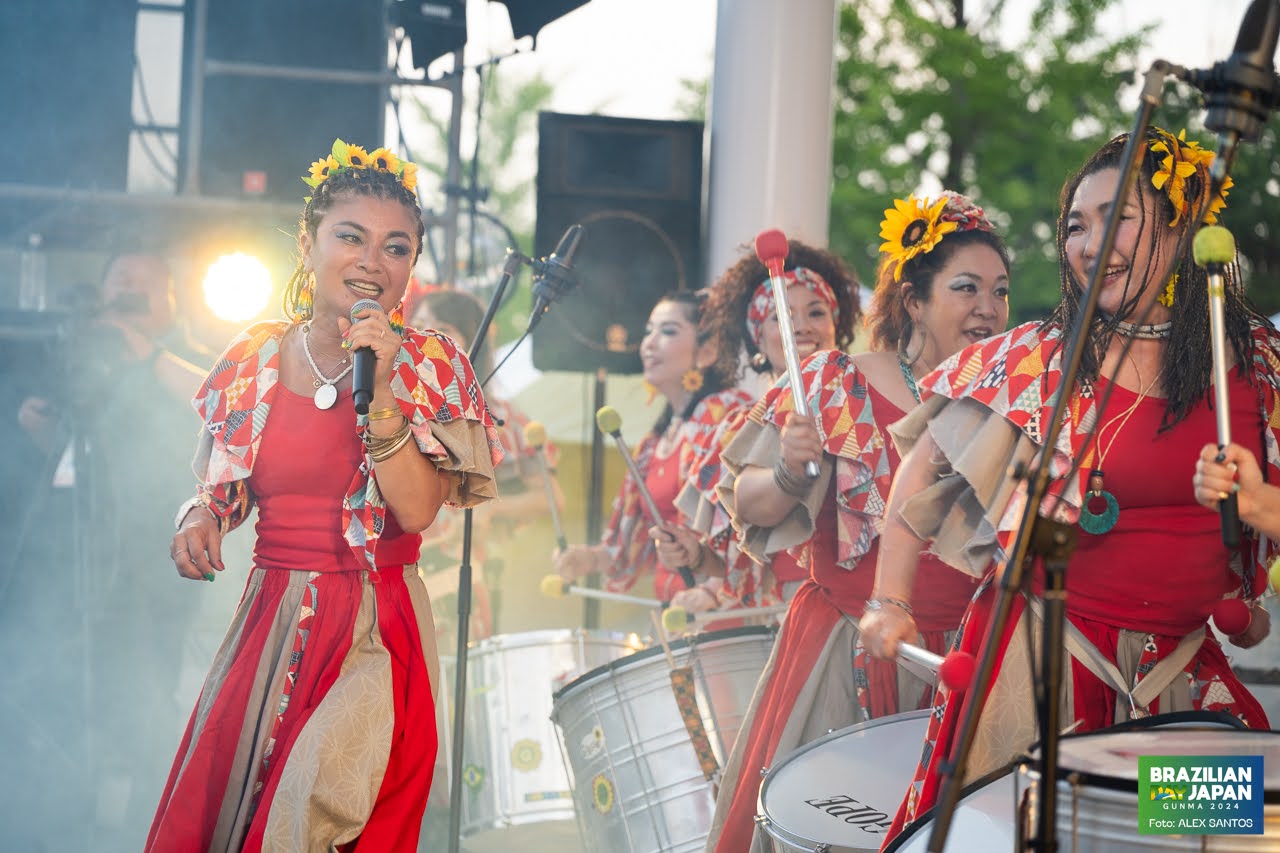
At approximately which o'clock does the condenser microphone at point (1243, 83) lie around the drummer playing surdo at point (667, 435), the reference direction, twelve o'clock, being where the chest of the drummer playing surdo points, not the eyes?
The condenser microphone is roughly at 10 o'clock from the drummer playing surdo.

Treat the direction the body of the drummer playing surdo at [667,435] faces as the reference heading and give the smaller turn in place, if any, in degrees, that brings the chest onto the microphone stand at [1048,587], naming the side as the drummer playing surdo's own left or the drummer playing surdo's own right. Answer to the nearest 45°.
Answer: approximately 45° to the drummer playing surdo's own left

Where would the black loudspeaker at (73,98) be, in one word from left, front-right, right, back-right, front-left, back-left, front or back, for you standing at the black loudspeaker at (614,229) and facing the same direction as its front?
right

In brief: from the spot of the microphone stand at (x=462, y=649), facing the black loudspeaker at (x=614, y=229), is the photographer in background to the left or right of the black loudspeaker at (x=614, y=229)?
left

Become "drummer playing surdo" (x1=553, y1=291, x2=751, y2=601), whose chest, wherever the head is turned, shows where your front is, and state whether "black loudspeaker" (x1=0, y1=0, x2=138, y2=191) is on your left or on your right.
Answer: on your right

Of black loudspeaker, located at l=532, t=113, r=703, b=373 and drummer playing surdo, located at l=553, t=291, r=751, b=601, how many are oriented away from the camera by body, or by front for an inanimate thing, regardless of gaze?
0

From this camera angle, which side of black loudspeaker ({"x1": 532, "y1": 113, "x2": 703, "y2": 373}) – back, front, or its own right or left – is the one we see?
front

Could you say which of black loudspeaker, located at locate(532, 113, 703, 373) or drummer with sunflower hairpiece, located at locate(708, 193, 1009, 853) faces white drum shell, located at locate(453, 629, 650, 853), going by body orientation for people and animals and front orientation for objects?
the black loudspeaker

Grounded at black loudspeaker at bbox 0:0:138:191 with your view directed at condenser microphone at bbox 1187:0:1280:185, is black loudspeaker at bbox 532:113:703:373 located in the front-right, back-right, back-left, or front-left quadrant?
front-left

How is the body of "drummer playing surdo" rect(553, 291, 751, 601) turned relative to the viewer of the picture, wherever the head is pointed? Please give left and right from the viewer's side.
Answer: facing the viewer and to the left of the viewer

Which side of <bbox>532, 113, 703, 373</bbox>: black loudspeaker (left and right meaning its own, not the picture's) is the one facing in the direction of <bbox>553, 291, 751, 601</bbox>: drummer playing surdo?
front

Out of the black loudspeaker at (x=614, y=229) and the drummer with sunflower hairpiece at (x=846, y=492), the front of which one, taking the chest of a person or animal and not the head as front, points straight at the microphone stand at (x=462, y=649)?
the black loudspeaker

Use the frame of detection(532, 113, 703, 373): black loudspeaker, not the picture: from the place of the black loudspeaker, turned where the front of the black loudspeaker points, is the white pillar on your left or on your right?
on your left

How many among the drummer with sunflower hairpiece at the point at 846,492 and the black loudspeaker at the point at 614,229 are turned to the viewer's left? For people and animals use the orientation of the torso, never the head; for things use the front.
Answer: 0

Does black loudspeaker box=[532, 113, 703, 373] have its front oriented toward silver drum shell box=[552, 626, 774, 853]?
yes

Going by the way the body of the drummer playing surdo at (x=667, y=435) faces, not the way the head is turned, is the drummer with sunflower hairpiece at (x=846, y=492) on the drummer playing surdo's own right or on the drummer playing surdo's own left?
on the drummer playing surdo's own left
